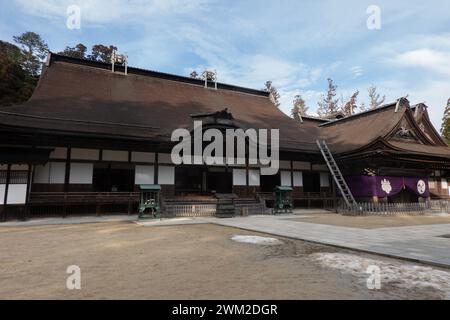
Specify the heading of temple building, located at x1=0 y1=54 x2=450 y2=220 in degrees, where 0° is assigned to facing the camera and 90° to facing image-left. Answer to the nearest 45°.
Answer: approximately 315°

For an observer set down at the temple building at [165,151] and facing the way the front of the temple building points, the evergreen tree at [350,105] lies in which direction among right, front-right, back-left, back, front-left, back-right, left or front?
left

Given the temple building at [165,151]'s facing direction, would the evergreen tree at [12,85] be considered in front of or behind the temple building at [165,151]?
behind

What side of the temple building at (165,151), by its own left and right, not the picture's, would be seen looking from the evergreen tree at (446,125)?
left

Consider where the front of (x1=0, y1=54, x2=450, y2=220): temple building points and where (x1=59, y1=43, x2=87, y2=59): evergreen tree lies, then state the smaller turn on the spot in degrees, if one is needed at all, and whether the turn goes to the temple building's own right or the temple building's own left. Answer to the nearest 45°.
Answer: approximately 180°

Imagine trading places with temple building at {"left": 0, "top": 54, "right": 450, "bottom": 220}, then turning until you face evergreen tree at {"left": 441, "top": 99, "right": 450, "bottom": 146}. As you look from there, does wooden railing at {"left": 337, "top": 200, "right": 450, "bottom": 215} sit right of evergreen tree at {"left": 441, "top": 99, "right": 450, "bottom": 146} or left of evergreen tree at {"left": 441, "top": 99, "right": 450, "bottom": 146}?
right

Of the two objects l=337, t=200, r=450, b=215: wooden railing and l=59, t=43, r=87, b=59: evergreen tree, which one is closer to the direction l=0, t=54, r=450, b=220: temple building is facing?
the wooden railing
